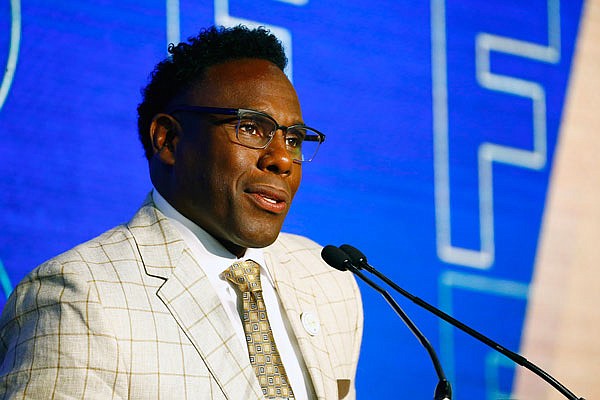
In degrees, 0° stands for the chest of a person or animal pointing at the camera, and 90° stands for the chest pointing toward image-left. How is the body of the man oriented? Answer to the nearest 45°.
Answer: approximately 315°
